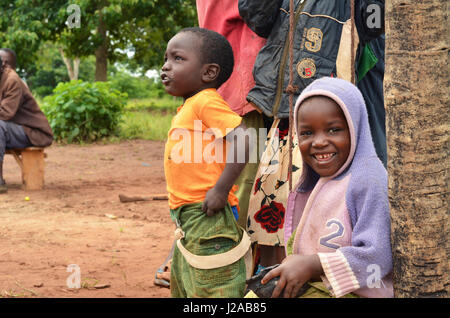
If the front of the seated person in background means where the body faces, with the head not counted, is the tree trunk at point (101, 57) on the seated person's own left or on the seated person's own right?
on the seated person's own right

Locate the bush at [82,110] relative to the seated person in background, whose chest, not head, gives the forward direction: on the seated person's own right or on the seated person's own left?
on the seated person's own right

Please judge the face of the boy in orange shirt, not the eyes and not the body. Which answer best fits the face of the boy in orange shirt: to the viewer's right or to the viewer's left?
to the viewer's left

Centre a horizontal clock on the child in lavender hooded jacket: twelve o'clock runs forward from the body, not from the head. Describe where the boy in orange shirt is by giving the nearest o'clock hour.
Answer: The boy in orange shirt is roughly at 3 o'clock from the child in lavender hooded jacket.

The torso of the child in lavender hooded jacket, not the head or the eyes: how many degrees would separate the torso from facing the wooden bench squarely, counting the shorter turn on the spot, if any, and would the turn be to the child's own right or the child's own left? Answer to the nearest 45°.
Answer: approximately 90° to the child's own right

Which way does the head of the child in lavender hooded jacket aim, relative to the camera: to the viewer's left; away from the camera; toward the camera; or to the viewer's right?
toward the camera

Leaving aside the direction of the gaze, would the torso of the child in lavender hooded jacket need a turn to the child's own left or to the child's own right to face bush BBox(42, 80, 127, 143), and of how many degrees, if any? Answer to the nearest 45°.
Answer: approximately 90° to the child's own right

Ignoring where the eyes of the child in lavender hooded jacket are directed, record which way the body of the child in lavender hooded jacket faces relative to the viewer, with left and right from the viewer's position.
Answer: facing the viewer and to the left of the viewer

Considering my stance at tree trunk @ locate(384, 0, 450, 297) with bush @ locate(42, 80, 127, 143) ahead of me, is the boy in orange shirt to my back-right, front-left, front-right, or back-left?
front-left
